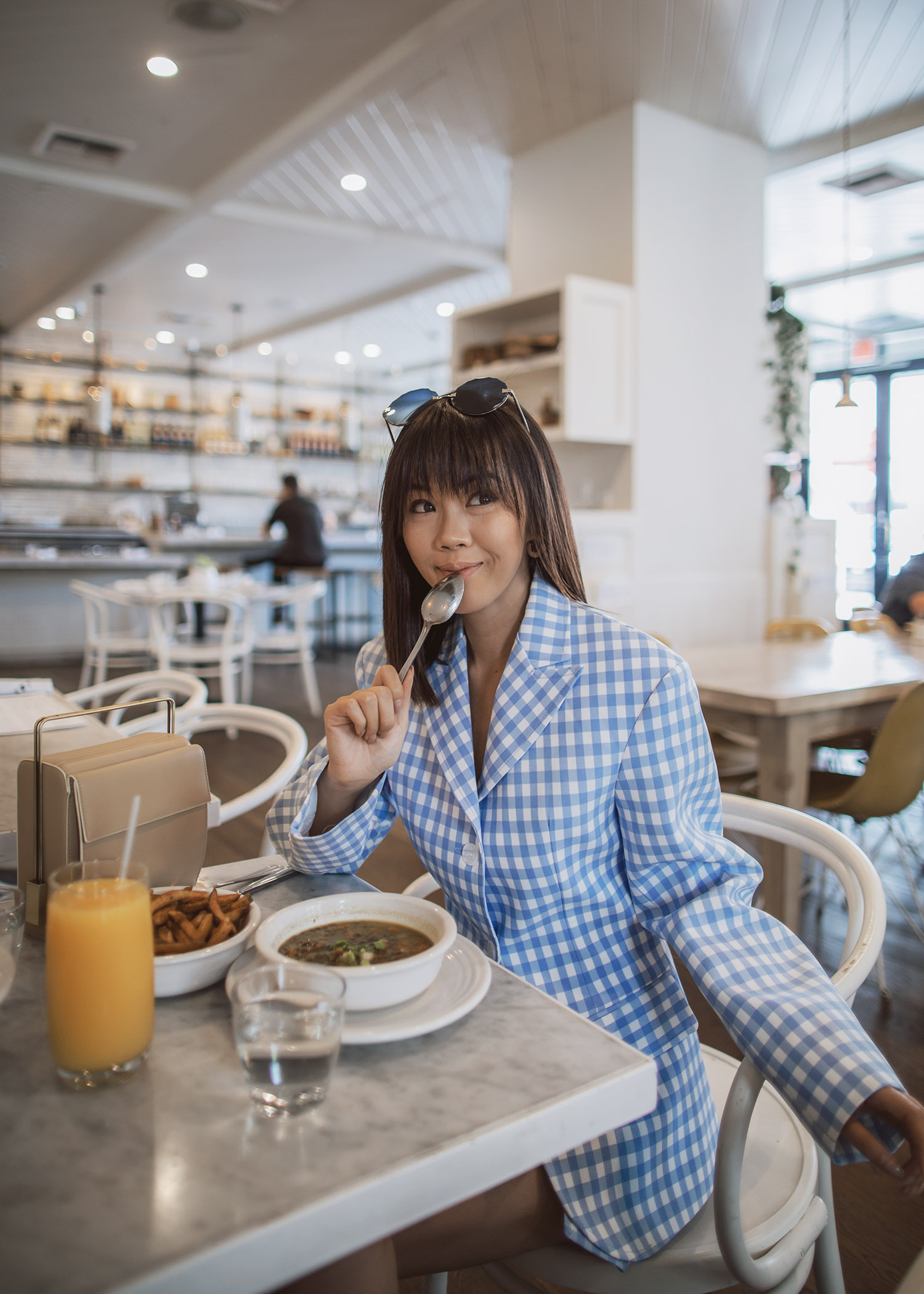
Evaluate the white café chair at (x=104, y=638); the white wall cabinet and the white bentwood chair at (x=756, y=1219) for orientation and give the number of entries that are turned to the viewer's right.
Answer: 1

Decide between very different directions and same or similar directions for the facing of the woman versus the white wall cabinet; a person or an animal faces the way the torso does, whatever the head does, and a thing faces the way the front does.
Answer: same or similar directions

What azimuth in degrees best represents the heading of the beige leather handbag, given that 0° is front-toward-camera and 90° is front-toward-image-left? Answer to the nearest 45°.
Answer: approximately 315°

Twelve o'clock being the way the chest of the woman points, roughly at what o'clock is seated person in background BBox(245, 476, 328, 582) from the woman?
The seated person in background is roughly at 4 o'clock from the woman.

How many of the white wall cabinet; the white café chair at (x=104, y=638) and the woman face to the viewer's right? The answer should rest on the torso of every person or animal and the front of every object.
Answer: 1

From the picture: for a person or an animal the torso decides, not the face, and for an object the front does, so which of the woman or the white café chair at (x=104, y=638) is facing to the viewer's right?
the white café chair

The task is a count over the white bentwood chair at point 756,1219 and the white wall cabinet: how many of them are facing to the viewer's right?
0

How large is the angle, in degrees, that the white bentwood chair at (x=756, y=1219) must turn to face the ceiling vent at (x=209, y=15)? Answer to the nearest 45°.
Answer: approximately 90° to its right

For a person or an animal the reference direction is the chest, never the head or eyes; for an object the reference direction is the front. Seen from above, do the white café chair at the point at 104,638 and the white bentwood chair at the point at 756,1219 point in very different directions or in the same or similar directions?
very different directions

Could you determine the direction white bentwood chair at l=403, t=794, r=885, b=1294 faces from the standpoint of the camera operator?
facing the viewer and to the left of the viewer

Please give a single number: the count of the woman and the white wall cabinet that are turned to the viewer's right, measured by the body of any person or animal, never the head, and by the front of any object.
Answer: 0

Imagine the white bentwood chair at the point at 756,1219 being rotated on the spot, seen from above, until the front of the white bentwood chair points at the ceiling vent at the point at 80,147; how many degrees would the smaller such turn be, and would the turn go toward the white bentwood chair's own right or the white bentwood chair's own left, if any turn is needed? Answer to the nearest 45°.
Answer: approximately 90° to the white bentwood chair's own right

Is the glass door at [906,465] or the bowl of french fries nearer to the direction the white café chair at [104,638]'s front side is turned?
the glass door

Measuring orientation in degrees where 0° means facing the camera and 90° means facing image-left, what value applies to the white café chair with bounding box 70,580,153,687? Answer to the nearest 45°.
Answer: approximately 270°
